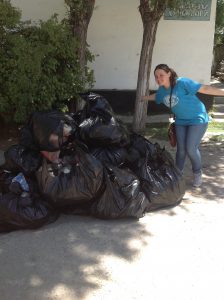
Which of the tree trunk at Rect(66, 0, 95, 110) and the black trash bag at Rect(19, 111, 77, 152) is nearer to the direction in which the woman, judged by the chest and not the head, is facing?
the black trash bag

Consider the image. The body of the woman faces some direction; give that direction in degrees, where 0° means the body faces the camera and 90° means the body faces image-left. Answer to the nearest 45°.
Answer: approximately 45°

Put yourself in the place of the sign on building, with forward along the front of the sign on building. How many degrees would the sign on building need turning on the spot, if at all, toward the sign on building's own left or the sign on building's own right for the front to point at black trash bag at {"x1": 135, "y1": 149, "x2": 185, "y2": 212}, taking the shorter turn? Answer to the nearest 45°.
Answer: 0° — it already faces it

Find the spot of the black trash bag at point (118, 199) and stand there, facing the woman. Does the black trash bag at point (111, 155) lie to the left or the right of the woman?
left

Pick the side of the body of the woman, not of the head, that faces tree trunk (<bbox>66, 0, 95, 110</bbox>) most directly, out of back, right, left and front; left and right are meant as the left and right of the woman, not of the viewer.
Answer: right

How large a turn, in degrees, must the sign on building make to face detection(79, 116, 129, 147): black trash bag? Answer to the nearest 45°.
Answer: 0° — it already faces it

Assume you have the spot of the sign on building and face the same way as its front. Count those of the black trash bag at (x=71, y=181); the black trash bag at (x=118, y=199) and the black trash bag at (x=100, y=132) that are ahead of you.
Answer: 3

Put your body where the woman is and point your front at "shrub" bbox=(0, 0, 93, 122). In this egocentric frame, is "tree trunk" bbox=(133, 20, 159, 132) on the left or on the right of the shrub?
right
